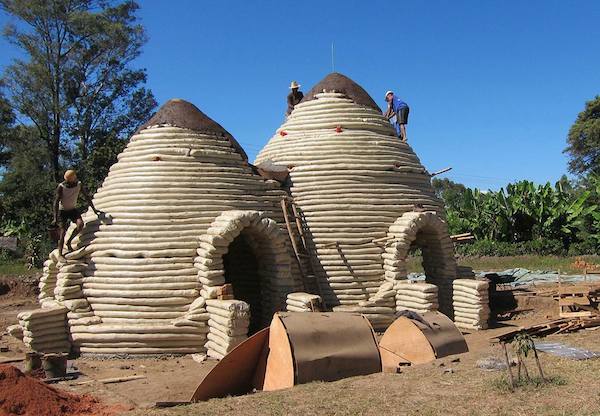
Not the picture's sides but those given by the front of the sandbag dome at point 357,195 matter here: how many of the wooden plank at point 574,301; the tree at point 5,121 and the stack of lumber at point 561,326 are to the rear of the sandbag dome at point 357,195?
1

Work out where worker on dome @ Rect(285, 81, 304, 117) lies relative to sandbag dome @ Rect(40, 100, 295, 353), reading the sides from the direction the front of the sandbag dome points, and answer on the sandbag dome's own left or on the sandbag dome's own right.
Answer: on the sandbag dome's own left

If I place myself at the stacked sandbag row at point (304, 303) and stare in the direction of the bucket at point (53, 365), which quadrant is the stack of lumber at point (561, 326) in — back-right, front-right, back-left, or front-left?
back-left

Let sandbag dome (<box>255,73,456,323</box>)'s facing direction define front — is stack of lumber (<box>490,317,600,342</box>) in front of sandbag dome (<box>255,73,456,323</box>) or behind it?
in front

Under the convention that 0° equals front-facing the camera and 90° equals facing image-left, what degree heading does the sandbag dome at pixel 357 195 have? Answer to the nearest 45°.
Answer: approximately 315°

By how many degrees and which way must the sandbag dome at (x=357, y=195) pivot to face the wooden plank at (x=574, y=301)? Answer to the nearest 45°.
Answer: approximately 45° to its left

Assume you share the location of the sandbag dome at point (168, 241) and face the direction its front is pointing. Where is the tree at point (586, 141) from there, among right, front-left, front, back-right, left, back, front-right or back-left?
left

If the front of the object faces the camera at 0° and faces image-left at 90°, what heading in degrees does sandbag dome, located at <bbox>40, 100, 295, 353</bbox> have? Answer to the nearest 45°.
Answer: approximately 315°

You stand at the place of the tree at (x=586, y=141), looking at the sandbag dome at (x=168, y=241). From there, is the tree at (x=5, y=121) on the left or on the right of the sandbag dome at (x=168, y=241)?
right

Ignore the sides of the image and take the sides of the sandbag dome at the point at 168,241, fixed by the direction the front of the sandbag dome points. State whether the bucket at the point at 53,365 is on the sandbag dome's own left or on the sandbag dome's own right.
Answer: on the sandbag dome's own right

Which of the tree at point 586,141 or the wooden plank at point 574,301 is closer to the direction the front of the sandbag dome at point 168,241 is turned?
the wooden plank

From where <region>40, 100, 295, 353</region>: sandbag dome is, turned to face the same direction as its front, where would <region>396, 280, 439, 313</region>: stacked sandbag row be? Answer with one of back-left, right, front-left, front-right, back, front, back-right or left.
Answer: front-left
